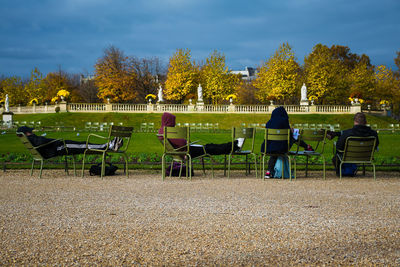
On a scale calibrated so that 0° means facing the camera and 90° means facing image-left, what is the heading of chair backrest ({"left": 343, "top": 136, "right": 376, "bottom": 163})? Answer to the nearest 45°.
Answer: approximately 180°

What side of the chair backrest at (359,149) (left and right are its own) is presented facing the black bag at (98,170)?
left

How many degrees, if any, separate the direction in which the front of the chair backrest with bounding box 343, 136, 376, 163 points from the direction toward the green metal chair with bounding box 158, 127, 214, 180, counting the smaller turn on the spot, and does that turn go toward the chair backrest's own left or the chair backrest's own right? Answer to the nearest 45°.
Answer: approximately 90° to the chair backrest's own left

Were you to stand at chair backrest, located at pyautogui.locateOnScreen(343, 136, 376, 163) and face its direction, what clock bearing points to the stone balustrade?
The stone balustrade is roughly at 11 o'clock from the chair backrest.

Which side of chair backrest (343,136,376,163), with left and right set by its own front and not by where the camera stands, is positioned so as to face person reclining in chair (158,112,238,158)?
left
